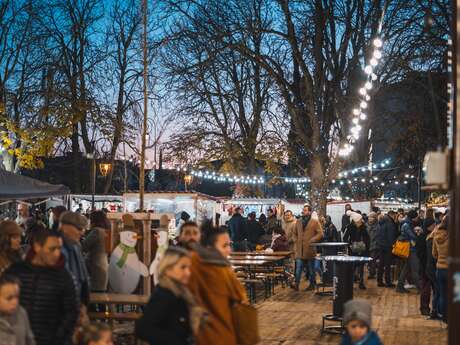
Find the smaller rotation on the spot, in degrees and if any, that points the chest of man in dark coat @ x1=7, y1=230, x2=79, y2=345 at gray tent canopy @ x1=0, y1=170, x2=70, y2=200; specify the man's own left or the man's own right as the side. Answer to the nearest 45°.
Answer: approximately 135° to the man's own left

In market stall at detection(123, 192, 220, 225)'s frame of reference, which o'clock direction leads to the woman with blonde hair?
The woman with blonde hair is roughly at 12 o'clock from the market stall.

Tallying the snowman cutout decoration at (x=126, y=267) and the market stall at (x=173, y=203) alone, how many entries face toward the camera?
2

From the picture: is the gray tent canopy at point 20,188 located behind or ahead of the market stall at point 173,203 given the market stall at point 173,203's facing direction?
ahead

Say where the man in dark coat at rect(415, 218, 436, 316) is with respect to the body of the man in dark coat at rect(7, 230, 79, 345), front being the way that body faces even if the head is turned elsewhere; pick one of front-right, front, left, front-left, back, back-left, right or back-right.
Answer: left

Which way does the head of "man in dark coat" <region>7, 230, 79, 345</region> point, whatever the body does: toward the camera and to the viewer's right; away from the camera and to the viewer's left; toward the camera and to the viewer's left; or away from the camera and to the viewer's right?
toward the camera and to the viewer's right

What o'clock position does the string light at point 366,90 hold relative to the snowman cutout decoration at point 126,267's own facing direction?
The string light is roughly at 7 o'clock from the snowman cutout decoration.

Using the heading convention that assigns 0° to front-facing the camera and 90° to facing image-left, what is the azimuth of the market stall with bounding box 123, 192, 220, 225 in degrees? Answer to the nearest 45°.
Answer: approximately 0°

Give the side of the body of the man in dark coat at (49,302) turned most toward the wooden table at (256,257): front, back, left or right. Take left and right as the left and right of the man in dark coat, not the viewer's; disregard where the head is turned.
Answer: left

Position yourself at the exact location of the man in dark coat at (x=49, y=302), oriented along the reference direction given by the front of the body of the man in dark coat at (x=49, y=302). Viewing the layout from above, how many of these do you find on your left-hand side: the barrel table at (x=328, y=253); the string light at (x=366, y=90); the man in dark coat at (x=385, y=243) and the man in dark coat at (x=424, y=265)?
4

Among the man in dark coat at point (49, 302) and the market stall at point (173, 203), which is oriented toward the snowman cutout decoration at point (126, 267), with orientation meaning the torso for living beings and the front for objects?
the market stall
